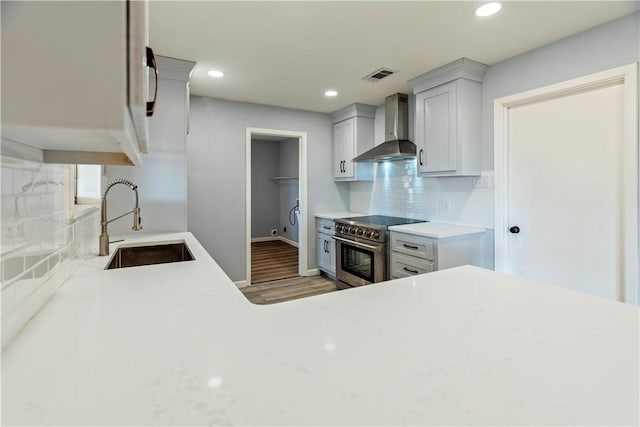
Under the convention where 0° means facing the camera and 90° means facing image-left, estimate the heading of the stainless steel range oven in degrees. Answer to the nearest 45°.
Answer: approximately 45°

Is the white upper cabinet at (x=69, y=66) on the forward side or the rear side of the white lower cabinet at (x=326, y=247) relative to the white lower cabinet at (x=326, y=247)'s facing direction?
on the forward side

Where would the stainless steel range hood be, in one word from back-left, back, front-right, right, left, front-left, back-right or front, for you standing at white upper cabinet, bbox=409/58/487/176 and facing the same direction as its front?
right

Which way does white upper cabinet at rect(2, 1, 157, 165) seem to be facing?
to the viewer's right

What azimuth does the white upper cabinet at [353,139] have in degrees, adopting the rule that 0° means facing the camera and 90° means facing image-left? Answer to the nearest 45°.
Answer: approximately 45°

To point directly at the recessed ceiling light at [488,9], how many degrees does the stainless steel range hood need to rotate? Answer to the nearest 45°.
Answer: approximately 45° to its left

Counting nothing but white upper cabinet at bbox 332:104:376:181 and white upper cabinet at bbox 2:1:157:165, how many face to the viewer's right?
1

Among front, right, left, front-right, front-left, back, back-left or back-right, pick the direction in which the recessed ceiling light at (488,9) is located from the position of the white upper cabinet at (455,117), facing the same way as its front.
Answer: front-left
